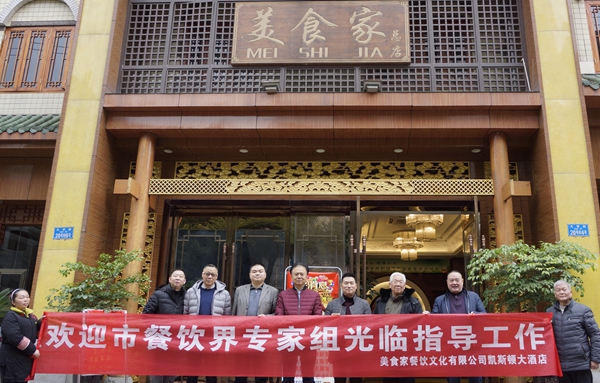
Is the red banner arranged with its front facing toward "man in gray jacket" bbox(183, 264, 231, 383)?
no

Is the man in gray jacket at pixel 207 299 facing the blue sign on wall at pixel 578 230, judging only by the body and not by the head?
no

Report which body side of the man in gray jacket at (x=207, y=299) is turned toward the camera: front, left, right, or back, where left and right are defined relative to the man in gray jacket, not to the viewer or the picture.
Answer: front

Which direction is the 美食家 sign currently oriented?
toward the camera

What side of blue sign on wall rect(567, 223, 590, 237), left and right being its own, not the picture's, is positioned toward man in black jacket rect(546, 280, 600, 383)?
front

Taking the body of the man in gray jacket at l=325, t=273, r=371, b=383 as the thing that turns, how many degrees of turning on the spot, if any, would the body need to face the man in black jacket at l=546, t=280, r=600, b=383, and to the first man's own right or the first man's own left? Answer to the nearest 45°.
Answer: approximately 90° to the first man's own left

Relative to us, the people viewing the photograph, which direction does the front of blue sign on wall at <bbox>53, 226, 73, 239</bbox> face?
facing the viewer

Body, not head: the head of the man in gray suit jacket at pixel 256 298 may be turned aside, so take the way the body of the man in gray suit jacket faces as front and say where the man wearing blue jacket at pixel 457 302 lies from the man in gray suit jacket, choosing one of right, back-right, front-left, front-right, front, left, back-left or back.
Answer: left

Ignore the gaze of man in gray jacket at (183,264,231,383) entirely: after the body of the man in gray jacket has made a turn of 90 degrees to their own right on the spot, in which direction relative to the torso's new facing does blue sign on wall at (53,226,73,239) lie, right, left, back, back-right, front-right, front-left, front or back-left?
front-right

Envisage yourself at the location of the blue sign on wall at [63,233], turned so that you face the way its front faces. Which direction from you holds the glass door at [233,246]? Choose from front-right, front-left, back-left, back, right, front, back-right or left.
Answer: left

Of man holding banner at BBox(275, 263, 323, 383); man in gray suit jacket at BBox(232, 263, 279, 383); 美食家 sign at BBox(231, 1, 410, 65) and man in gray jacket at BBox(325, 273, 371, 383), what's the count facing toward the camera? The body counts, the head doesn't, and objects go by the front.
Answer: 4

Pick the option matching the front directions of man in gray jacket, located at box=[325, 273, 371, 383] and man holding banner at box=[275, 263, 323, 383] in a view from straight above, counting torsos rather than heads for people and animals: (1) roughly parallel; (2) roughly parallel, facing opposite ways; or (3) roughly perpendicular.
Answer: roughly parallel

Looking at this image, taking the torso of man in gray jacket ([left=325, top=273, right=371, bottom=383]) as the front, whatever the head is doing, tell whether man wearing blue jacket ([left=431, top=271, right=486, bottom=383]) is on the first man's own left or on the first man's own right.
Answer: on the first man's own left

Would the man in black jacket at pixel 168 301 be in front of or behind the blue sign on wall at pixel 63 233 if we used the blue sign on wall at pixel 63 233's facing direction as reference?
in front

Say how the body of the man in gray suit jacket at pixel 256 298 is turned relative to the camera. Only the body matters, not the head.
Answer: toward the camera

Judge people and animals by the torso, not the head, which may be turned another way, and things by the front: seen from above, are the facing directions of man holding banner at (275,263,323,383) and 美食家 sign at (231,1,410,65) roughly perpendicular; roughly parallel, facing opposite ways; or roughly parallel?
roughly parallel

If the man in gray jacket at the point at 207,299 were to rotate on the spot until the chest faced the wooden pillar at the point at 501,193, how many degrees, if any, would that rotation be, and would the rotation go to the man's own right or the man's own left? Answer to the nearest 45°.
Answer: approximately 90° to the man's own left

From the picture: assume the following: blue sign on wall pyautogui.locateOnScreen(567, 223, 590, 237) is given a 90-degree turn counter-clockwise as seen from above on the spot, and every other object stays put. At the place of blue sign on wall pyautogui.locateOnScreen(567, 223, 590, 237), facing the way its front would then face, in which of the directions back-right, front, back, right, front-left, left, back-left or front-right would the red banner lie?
back-right

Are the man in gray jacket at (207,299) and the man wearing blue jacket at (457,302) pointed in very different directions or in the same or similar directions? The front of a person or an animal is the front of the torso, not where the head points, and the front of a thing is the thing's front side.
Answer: same or similar directions
